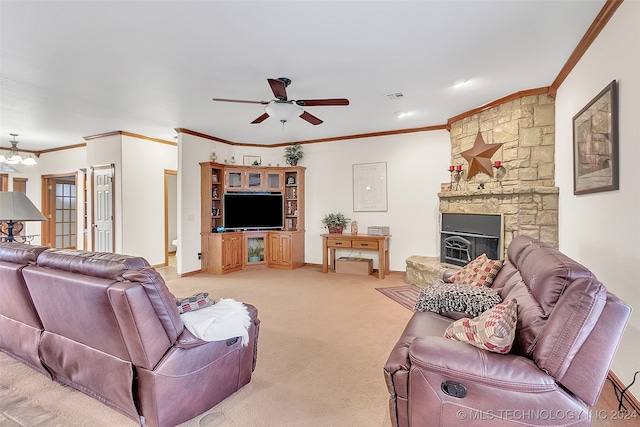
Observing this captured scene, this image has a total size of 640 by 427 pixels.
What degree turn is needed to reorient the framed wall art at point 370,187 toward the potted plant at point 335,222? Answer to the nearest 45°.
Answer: approximately 90° to its right

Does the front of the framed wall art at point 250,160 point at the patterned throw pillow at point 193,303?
yes

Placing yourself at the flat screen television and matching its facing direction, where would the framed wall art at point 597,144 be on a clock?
The framed wall art is roughly at 11 o'clock from the flat screen television.

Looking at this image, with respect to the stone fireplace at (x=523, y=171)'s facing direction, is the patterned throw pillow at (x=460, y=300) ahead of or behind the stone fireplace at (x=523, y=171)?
ahead

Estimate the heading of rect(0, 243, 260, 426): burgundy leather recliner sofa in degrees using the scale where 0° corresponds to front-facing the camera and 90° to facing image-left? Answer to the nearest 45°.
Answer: approximately 225°

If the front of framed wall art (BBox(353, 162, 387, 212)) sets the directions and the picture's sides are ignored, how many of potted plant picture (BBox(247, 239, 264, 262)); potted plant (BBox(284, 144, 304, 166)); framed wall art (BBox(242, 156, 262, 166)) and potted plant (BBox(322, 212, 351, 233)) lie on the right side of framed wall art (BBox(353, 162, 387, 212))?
4

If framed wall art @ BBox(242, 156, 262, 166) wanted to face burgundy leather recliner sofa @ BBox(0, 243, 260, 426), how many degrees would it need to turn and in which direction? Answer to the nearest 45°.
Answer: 0° — it already faces it

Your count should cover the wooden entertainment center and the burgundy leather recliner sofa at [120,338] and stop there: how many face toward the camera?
1

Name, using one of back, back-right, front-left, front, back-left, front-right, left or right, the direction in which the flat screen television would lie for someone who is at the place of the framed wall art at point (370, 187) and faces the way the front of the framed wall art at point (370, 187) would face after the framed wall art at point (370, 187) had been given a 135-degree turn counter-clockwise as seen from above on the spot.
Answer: back-left
